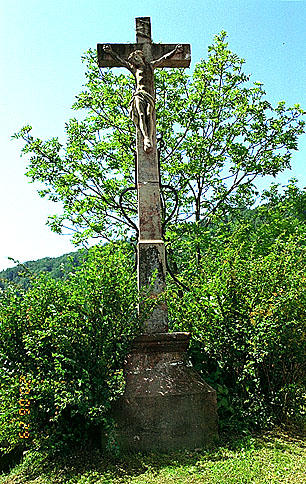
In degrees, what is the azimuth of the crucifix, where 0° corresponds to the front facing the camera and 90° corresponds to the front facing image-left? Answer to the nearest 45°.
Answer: approximately 0°
